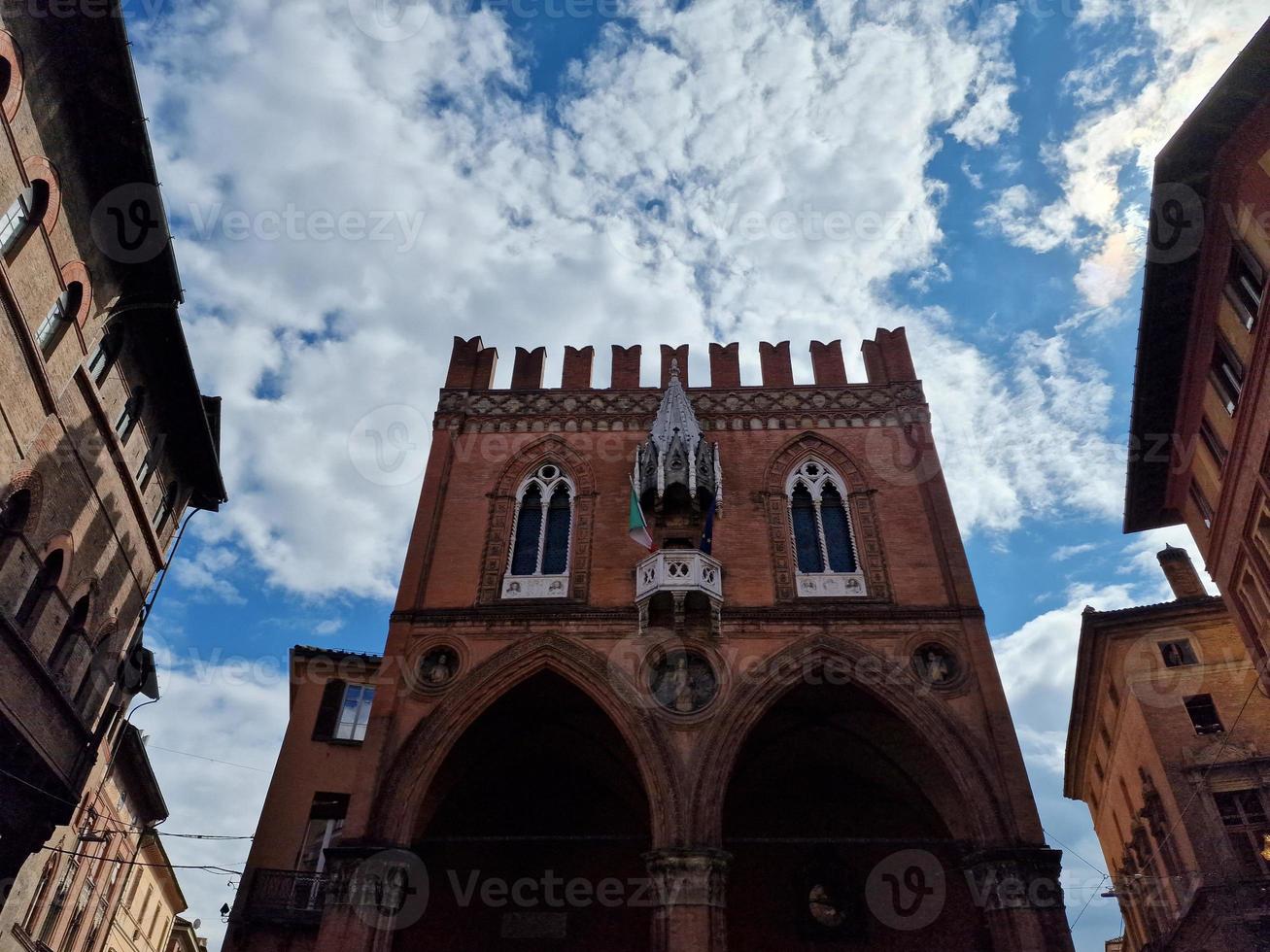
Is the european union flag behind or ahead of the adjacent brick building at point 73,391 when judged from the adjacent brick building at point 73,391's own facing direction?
ahead

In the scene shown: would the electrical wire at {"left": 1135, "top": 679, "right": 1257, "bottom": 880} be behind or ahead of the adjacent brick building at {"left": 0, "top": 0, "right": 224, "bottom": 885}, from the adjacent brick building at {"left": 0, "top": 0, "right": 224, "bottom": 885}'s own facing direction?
ahead

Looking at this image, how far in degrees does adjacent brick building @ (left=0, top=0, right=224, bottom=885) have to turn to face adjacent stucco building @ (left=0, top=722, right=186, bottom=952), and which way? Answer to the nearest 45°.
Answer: approximately 90° to its left

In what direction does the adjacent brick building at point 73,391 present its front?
to the viewer's right

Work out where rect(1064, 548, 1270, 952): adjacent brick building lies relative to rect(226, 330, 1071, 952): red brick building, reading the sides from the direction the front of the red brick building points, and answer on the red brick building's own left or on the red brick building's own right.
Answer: on the red brick building's own left

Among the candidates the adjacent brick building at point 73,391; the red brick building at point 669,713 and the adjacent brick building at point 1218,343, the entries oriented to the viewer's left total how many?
1

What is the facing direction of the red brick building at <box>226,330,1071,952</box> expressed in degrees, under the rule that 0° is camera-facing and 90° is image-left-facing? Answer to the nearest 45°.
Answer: approximately 0°

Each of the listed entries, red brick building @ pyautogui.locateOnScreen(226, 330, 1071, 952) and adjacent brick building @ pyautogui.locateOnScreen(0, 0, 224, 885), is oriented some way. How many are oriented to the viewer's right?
1

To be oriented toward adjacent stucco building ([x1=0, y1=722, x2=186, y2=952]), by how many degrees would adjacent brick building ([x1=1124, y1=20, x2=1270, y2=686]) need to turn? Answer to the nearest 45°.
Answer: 0° — it already faces it

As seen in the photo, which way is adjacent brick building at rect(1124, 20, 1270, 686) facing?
to the viewer's left
